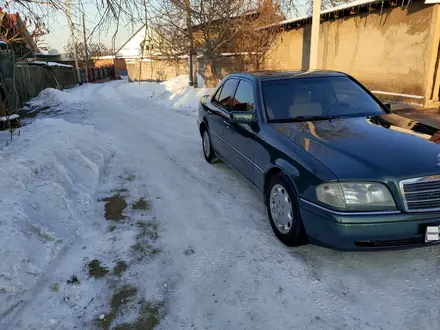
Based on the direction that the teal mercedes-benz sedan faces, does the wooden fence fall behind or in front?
behind

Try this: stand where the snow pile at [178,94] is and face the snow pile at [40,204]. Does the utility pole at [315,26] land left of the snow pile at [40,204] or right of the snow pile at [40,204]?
left

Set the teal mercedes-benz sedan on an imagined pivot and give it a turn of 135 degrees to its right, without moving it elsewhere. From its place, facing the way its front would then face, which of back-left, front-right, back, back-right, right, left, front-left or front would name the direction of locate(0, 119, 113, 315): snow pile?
front

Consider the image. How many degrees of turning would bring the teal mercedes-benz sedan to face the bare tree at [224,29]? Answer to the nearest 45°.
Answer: approximately 135° to its left

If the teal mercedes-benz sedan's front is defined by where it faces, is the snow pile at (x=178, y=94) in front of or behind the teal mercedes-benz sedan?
behind

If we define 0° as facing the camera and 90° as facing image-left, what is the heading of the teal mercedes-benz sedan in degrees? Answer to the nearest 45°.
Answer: approximately 315°
